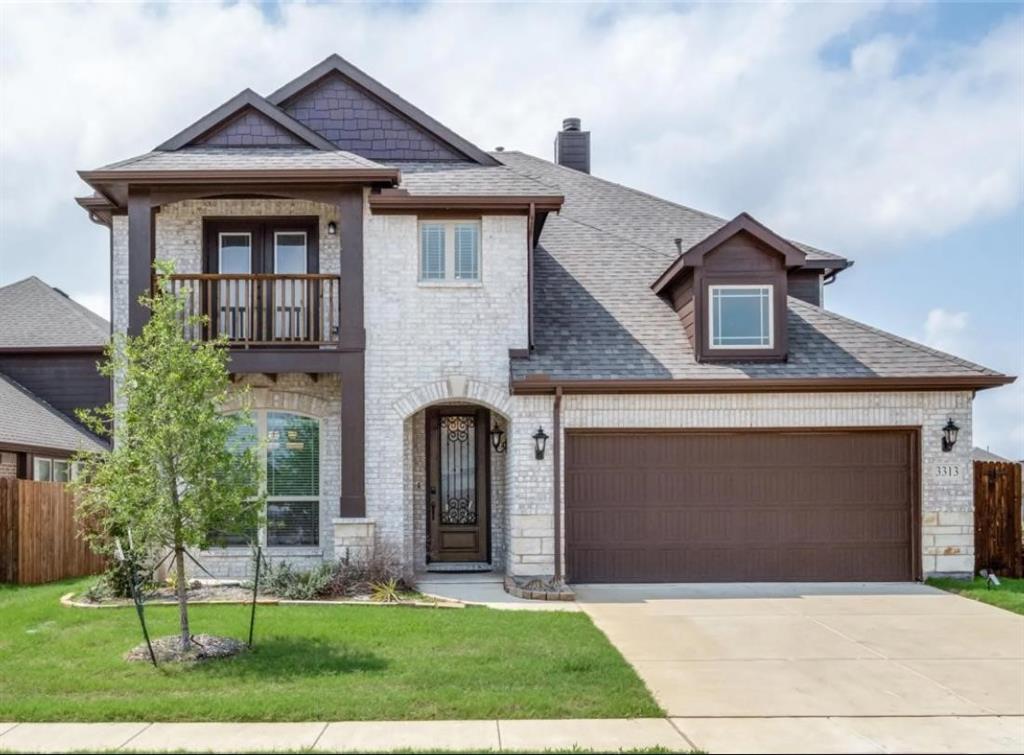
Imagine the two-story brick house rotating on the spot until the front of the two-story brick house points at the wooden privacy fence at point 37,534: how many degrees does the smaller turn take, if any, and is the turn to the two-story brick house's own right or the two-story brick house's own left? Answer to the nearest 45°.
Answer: approximately 90° to the two-story brick house's own right

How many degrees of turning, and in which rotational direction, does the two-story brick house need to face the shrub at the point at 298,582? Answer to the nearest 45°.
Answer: approximately 45° to its right

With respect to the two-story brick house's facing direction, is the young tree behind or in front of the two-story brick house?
in front

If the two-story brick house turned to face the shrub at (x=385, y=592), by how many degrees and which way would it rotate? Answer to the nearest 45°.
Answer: approximately 45° to its right

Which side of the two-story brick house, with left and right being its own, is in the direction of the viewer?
front

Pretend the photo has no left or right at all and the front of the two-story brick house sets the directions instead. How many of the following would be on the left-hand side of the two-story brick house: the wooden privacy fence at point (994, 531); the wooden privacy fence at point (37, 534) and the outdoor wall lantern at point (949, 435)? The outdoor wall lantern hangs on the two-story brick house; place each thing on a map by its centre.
2

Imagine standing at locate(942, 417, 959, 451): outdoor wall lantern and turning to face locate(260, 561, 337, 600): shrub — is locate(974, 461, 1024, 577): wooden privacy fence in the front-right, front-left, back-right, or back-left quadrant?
back-right

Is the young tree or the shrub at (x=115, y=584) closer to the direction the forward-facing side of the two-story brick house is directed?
the young tree

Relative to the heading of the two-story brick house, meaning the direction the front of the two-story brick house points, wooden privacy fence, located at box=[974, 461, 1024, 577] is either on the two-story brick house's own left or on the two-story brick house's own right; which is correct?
on the two-story brick house's own left

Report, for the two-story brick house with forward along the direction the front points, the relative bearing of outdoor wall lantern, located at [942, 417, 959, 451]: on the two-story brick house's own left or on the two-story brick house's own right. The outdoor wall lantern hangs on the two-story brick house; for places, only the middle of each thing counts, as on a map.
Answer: on the two-story brick house's own left
